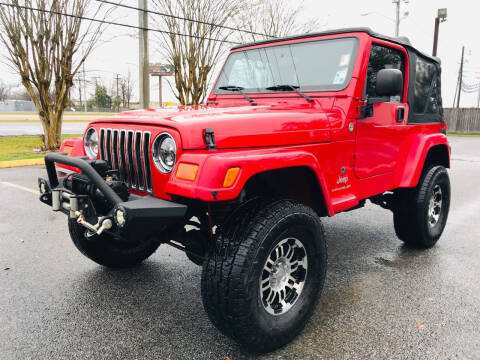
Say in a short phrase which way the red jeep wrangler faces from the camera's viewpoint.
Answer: facing the viewer and to the left of the viewer

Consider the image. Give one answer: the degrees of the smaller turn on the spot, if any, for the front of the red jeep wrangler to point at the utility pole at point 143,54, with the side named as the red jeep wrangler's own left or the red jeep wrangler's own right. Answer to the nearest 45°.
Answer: approximately 135° to the red jeep wrangler's own right

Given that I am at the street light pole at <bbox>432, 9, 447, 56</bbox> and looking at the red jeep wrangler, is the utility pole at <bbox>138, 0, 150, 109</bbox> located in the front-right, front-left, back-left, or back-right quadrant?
front-right

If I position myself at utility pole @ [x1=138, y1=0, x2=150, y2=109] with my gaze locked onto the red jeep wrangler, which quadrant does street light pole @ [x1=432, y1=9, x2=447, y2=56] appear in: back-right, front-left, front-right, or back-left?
back-left

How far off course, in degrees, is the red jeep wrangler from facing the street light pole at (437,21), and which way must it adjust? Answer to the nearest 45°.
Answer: approximately 180°
